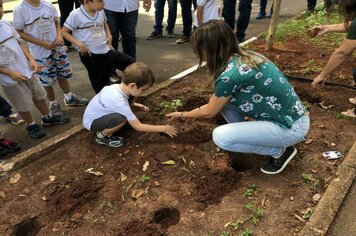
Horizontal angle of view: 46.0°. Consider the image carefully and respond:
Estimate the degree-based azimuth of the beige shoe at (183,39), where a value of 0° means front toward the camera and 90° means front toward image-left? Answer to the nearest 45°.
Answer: approximately 45°

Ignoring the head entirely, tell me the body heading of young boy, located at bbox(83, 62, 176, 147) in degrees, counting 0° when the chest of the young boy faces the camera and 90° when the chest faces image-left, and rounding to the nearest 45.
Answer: approximately 270°

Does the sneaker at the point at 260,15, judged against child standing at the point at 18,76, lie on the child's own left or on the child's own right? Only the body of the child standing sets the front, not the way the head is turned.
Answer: on the child's own left

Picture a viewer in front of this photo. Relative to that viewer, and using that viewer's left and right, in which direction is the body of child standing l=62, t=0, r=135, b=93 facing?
facing the viewer and to the right of the viewer

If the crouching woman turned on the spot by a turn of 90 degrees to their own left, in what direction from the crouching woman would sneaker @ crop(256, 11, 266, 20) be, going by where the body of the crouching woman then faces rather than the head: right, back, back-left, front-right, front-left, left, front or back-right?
back

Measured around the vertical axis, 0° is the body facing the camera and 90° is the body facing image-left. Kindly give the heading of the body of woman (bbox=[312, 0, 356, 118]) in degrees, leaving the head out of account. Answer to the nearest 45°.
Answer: approximately 90°

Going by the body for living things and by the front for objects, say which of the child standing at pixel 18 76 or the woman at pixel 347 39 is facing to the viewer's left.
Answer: the woman

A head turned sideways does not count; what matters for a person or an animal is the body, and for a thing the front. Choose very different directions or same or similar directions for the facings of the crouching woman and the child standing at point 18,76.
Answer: very different directions

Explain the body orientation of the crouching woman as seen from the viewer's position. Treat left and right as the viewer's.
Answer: facing to the left of the viewer

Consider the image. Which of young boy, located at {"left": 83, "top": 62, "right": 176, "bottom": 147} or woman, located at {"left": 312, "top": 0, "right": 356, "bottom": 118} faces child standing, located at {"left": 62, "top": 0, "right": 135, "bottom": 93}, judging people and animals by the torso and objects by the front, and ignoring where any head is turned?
the woman

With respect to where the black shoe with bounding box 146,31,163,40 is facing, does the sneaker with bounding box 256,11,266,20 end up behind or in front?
behind
